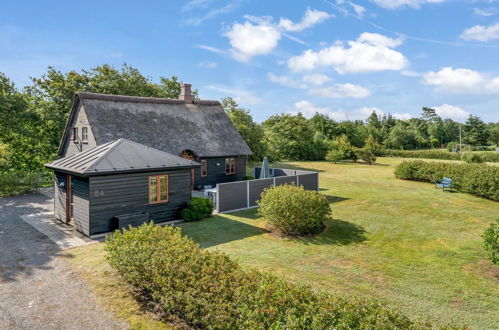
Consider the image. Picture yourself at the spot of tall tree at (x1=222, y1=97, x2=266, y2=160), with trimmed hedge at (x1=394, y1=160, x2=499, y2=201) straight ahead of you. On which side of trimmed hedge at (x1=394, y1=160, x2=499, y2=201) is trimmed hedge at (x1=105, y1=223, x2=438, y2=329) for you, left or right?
right

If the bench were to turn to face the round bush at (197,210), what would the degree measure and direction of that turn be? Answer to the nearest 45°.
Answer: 0° — it already faces it

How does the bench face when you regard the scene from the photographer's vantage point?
facing the viewer and to the left of the viewer

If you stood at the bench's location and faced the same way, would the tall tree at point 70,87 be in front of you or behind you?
in front

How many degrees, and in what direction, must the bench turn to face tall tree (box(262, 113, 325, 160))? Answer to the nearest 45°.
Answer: approximately 90° to its right

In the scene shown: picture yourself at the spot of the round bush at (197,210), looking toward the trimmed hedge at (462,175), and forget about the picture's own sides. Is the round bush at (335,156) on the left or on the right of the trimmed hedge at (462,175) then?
left

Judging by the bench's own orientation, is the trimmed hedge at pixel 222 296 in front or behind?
in front

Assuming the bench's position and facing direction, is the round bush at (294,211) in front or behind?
in front

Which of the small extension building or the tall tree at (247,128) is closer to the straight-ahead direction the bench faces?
the small extension building
